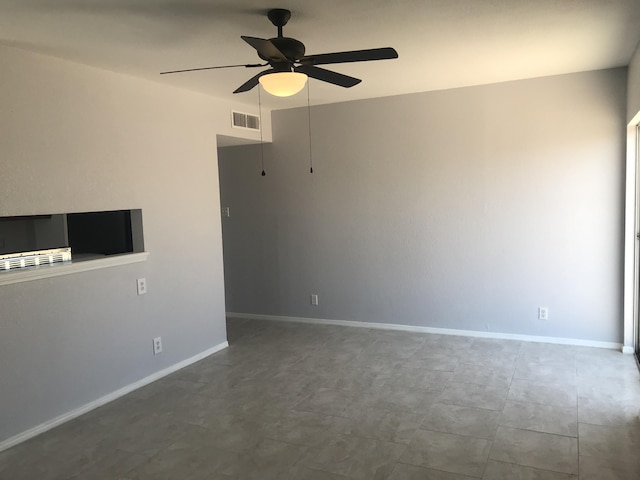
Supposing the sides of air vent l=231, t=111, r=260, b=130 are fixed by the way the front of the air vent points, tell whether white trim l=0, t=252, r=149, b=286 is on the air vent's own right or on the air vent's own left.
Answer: on the air vent's own right

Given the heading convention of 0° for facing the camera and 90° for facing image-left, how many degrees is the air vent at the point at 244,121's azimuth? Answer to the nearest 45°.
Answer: approximately 315°

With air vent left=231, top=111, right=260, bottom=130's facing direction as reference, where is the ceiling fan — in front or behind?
in front

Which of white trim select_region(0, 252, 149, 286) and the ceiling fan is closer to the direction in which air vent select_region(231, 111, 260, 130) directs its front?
the ceiling fan
